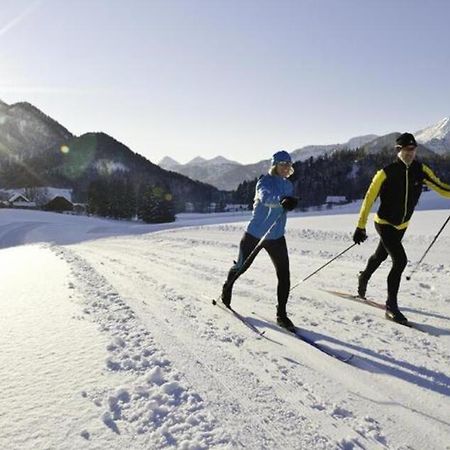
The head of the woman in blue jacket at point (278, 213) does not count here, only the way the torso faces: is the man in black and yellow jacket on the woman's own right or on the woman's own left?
on the woman's own left

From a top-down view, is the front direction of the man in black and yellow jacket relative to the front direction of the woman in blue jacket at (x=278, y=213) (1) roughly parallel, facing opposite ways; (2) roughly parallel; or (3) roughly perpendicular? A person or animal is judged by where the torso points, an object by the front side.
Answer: roughly parallel

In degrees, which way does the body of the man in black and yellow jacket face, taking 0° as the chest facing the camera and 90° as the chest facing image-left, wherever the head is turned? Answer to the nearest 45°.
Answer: approximately 315°

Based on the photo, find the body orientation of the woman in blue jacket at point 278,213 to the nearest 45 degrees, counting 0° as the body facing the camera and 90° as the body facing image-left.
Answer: approximately 315°

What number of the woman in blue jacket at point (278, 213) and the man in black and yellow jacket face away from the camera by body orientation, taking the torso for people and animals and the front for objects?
0

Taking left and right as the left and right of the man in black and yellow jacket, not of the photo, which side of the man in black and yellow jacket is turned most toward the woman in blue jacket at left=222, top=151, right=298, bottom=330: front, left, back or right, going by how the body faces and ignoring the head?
right

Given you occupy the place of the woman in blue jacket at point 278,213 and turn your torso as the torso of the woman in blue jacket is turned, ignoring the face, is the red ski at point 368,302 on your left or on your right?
on your left
